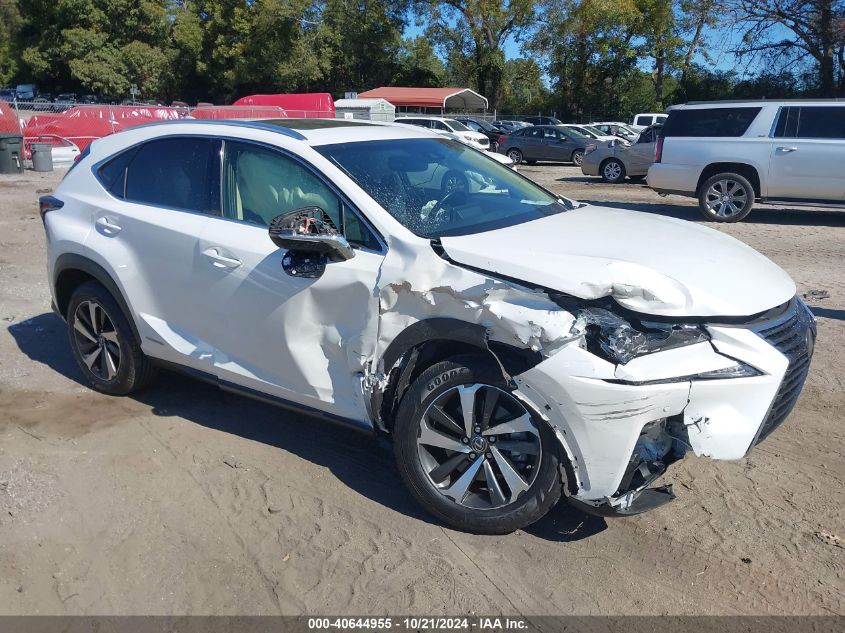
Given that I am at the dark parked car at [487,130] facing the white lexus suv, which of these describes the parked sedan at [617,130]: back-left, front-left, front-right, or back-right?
front-left

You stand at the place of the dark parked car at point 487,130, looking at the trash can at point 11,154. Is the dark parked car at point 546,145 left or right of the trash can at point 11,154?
left

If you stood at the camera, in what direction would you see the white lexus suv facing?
facing the viewer and to the right of the viewer

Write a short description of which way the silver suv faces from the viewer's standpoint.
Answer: facing to the right of the viewer

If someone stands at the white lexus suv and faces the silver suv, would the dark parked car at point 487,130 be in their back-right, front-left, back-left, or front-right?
front-left
